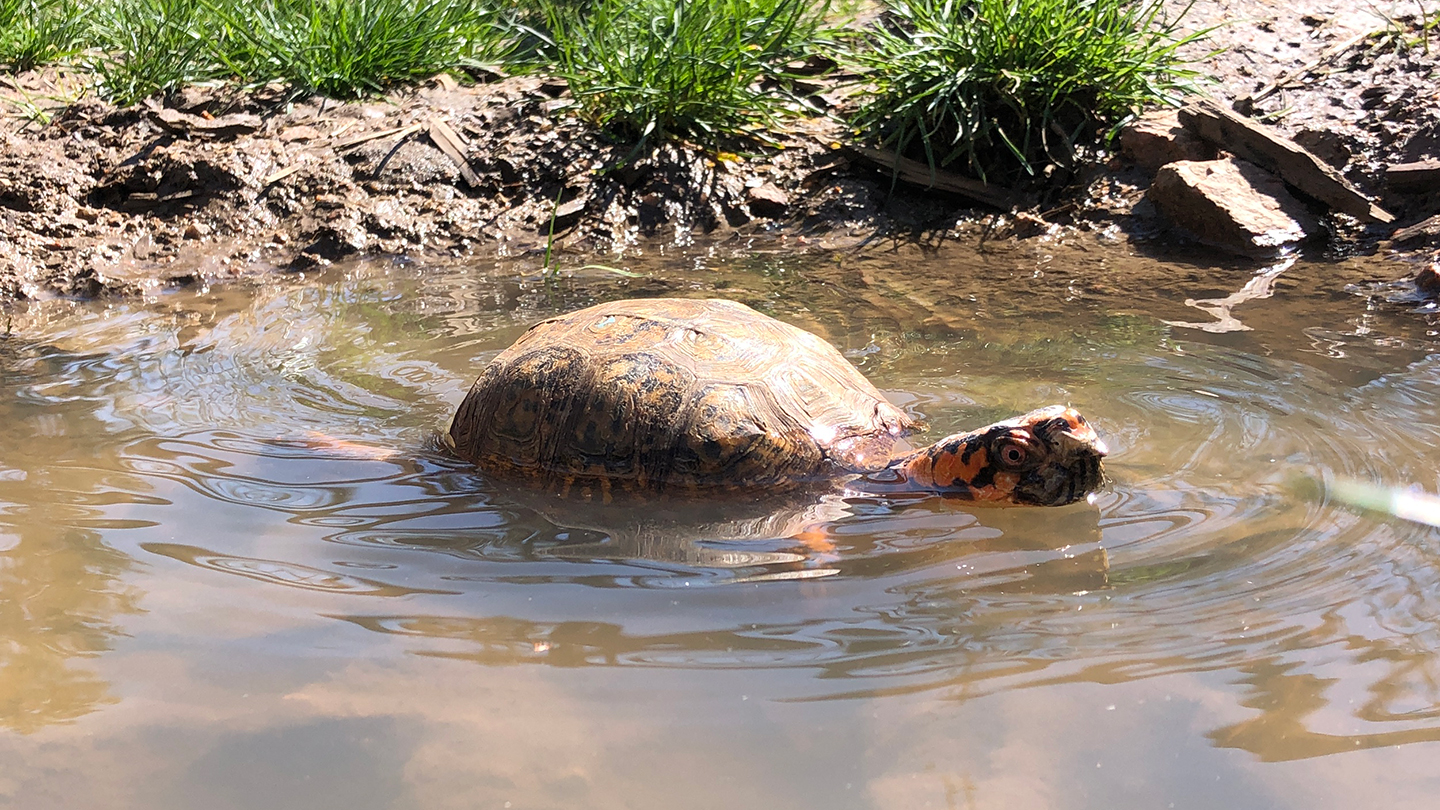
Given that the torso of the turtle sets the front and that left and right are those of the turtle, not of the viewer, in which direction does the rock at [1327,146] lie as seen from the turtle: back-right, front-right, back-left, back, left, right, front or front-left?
front-left

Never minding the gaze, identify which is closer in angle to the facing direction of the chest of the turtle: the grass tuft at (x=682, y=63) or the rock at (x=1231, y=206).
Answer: the rock

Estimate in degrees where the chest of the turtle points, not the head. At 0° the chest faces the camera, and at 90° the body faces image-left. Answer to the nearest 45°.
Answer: approximately 270°

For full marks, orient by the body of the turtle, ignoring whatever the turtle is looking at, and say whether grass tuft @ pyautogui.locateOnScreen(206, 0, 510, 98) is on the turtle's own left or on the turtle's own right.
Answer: on the turtle's own left

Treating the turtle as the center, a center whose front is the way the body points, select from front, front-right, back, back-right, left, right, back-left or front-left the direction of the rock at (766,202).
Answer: left

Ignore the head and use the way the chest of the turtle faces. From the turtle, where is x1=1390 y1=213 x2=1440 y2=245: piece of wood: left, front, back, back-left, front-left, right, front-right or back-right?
front-left

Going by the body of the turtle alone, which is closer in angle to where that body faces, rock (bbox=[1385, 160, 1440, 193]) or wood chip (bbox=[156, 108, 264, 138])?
the rock

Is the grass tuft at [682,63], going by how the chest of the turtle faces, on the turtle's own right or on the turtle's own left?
on the turtle's own left

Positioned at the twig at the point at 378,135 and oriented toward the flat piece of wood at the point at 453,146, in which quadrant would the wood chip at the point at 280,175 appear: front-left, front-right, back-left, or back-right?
back-right

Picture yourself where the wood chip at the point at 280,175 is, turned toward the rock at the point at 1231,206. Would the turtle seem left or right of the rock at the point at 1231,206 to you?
right
